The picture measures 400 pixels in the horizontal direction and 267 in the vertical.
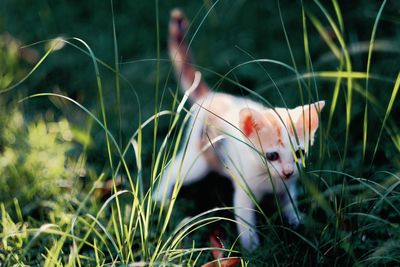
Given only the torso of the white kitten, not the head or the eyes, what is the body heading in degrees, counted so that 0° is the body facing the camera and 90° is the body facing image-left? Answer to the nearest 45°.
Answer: approximately 315°
